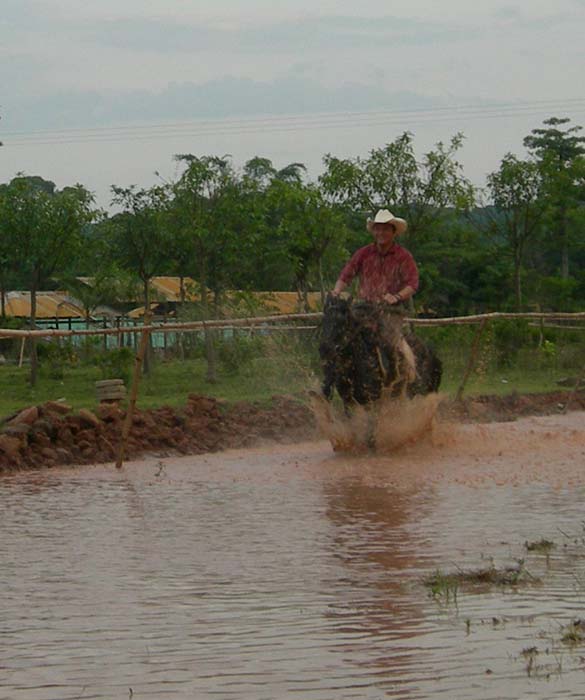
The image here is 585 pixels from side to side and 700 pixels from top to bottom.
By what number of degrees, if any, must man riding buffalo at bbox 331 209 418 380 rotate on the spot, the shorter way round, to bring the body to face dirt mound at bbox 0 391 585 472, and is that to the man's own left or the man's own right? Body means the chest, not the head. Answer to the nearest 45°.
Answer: approximately 90° to the man's own right

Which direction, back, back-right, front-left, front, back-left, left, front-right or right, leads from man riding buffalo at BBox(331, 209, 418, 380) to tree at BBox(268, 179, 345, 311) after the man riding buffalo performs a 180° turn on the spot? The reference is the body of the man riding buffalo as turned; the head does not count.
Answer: front-left

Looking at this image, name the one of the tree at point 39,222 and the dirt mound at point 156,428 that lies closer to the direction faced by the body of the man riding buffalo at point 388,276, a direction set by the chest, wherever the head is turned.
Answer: the dirt mound

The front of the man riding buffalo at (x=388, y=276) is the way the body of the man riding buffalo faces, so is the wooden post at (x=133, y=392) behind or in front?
in front

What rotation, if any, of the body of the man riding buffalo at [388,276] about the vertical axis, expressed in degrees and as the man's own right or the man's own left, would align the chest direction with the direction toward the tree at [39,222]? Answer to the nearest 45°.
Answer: approximately 90° to the man's own right

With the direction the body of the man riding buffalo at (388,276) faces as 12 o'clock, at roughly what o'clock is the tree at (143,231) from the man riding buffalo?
The tree is roughly at 4 o'clock from the man riding buffalo.

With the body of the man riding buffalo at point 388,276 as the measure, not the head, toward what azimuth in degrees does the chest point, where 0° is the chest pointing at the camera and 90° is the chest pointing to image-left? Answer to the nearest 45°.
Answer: approximately 45°

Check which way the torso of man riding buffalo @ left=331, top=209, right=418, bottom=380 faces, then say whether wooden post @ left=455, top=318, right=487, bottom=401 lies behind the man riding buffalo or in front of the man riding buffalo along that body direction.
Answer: behind
